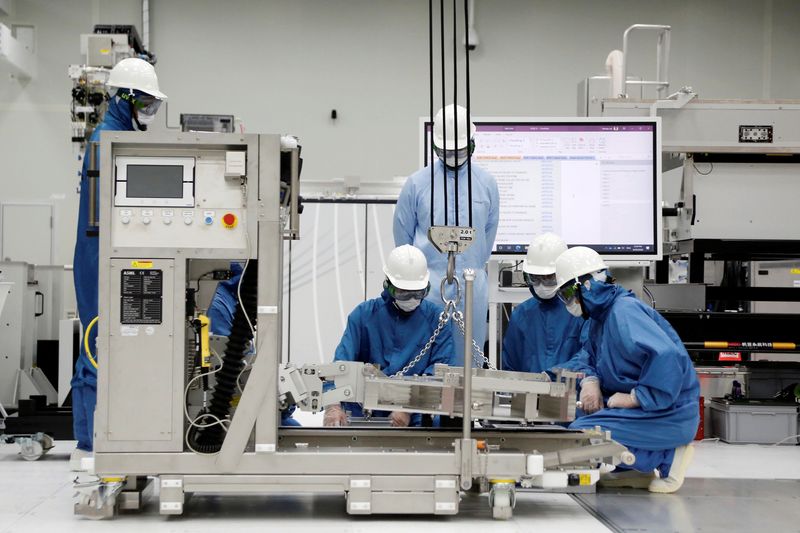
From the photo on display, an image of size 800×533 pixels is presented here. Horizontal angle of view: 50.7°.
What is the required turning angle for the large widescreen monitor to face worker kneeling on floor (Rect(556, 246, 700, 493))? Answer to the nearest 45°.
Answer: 0° — it already faces them

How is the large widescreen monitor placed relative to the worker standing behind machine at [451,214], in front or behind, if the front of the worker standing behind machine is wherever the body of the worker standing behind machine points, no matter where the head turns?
behind

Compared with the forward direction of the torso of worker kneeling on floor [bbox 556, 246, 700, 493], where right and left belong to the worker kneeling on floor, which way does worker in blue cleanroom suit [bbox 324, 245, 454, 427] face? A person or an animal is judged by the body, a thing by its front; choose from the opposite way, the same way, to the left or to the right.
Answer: to the left

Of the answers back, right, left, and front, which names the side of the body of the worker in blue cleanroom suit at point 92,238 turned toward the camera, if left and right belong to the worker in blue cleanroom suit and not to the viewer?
right

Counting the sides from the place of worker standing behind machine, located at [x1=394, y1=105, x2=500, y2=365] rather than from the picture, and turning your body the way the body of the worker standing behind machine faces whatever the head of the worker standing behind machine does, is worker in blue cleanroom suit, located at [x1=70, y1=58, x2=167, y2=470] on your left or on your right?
on your right

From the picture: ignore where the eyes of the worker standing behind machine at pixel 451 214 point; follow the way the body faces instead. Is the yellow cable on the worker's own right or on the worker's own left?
on the worker's own right

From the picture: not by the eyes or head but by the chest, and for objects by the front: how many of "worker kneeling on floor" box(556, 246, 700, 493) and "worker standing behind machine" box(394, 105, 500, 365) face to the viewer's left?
1

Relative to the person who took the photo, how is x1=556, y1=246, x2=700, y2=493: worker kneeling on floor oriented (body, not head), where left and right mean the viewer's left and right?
facing to the left of the viewer

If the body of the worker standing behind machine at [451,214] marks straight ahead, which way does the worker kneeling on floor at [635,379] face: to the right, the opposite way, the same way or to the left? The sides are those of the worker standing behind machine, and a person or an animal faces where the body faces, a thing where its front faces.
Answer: to the right

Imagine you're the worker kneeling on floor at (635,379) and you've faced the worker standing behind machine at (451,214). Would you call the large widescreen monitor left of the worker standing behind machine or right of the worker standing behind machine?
right
